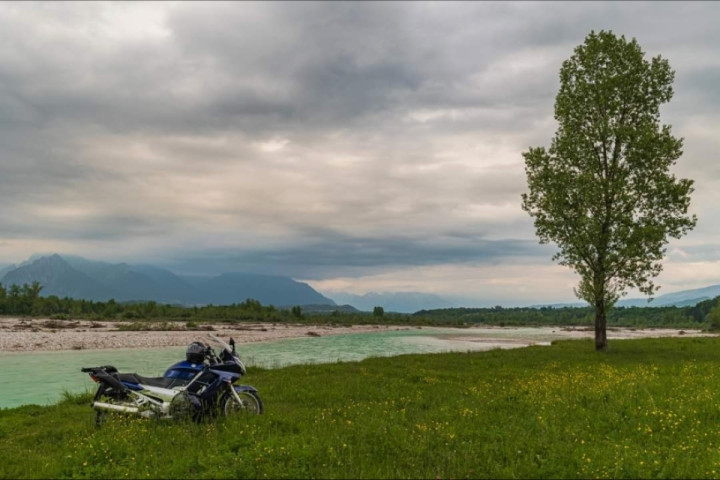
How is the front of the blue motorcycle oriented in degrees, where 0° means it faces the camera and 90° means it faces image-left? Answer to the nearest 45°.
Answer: approximately 270°
